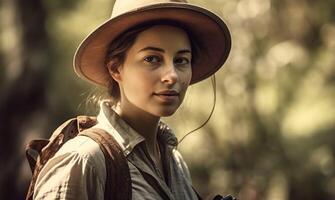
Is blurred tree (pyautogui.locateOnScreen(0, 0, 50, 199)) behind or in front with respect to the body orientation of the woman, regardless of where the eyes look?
behind

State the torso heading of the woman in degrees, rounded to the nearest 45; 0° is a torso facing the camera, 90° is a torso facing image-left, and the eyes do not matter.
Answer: approximately 315°
